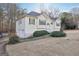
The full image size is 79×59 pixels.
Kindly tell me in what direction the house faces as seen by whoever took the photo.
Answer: facing the viewer and to the right of the viewer
